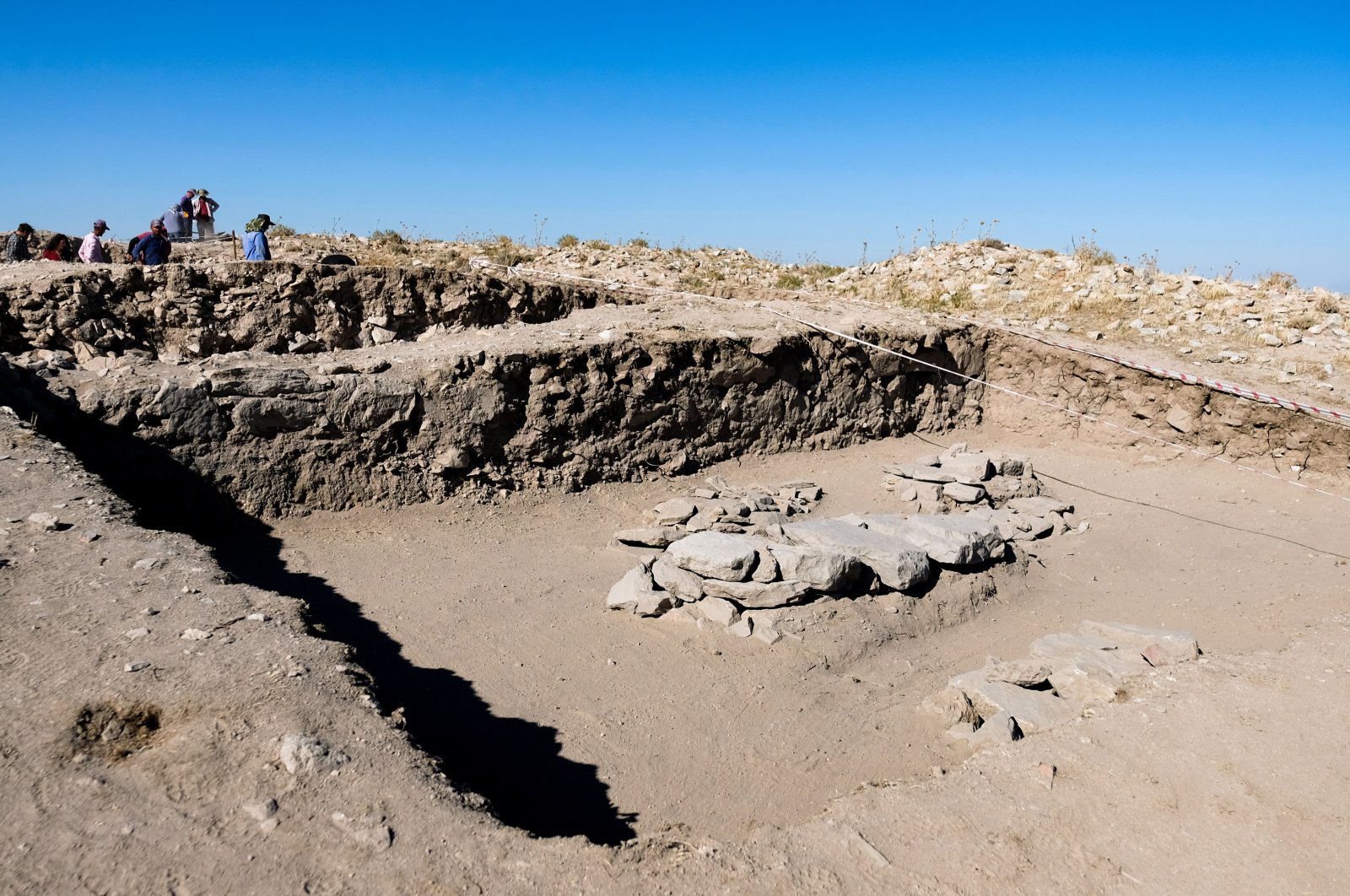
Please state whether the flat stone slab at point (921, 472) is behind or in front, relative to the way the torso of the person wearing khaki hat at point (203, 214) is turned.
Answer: in front

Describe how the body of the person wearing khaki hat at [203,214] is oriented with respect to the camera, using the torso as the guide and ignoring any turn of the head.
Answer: toward the camera

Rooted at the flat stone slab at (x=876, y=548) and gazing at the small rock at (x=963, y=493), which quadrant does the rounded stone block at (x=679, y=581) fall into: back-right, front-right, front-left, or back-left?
back-left

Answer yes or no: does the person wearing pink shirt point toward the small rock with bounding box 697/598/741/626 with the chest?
no

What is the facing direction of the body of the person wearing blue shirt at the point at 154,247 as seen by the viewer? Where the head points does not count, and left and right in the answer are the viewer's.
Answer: facing the viewer and to the left of the viewer

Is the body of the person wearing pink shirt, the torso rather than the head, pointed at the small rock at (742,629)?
no

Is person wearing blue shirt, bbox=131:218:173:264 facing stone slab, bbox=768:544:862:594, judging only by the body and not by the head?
no

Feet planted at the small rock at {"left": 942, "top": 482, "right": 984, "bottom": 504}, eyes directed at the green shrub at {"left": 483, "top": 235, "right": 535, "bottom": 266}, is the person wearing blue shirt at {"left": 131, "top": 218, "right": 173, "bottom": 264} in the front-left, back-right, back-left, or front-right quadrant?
front-left

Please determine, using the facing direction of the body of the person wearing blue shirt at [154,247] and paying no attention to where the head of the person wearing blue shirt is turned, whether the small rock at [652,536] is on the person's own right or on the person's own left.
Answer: on the person's own left
